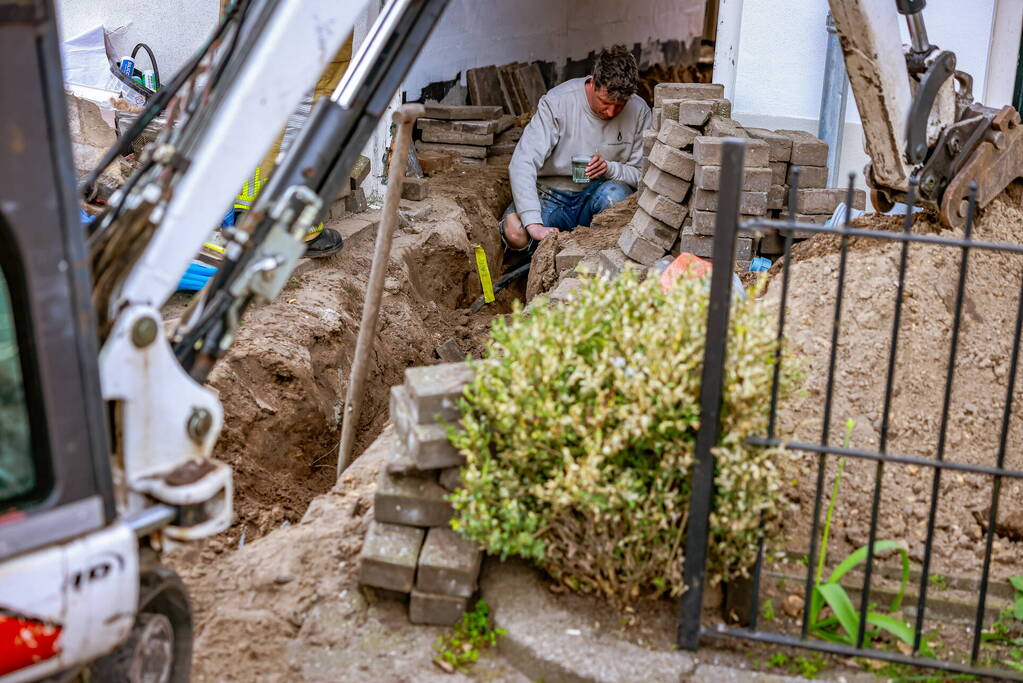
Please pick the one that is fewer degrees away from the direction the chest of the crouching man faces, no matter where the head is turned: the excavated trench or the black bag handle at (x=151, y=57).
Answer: the excavated trench

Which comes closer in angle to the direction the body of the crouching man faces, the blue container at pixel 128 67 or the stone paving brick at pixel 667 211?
the stone paving brick

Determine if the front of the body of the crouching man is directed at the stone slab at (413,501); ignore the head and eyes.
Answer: yes

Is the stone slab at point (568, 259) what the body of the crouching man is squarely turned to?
yes

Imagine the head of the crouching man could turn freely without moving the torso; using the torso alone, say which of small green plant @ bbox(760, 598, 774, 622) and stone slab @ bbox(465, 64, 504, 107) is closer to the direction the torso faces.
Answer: the small green plant

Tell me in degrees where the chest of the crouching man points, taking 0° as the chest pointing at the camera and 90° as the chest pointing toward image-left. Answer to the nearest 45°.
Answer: approximately 0°

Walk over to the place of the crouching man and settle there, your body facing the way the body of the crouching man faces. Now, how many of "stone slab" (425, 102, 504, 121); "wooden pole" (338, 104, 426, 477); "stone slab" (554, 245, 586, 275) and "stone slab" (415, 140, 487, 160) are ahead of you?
2

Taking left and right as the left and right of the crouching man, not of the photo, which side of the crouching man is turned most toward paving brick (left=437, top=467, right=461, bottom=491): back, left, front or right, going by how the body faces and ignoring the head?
front

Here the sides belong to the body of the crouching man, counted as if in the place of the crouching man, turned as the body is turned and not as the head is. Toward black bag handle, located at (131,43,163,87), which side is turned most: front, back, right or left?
right

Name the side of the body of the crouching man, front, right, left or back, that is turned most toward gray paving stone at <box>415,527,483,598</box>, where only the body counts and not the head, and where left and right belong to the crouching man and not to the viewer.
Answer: front

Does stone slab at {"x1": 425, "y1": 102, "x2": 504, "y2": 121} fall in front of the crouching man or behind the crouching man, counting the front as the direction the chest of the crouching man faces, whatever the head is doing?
behind

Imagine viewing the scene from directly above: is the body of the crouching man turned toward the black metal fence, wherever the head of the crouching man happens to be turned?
yes

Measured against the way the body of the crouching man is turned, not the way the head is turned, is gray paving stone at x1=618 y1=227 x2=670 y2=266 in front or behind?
in front

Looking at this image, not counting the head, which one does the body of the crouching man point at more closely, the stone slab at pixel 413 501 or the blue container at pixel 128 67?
the stone slab
